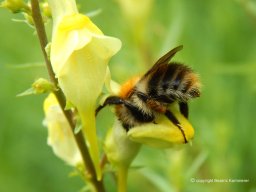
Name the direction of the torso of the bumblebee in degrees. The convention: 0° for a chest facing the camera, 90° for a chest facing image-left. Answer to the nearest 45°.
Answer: approximately 90°
